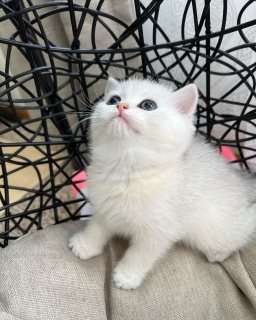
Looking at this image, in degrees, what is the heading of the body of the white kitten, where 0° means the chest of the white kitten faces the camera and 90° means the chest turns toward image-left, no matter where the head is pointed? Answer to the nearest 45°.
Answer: approximately 45°

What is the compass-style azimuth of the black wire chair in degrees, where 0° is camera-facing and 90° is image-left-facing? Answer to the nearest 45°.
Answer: approximately 0°
